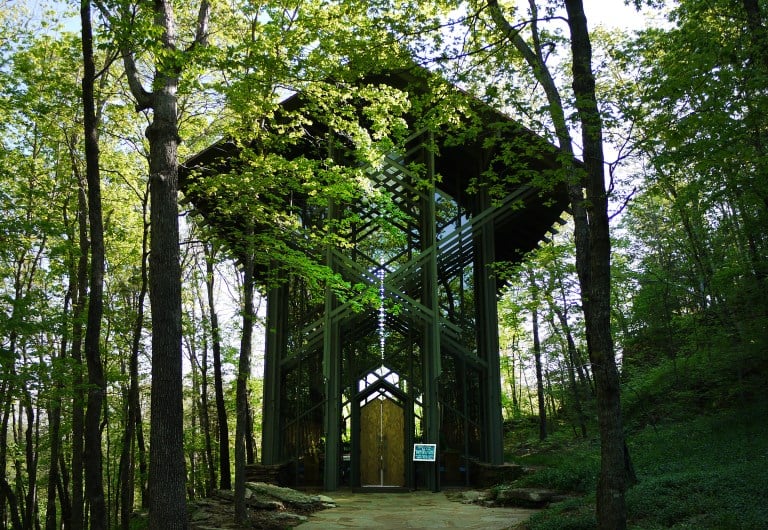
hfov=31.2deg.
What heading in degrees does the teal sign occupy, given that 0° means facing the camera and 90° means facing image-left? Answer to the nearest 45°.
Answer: approximately 0°
